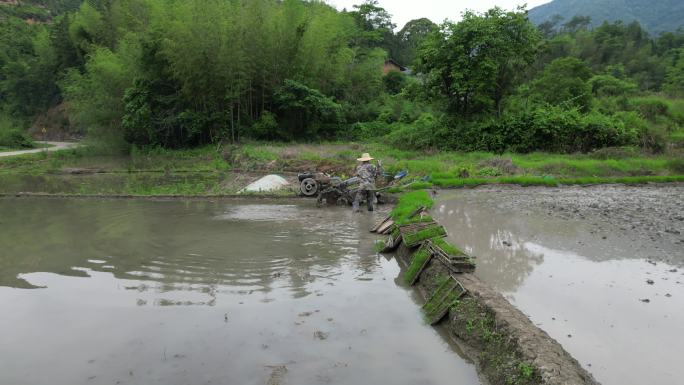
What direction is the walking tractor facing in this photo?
to the viewer's left

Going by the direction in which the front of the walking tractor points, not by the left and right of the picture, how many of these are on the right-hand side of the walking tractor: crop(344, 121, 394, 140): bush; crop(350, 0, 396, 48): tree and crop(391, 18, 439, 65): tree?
3

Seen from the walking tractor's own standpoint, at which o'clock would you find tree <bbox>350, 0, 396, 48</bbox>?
The tree is roughly at 3 o'clock from the walking tractor.

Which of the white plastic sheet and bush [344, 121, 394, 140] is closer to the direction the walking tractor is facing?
the white plastic sheet

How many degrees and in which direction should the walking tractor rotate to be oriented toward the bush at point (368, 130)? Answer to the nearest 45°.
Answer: approximately 90° to its right

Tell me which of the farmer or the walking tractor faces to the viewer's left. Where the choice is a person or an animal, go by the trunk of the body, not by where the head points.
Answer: the walking tractor

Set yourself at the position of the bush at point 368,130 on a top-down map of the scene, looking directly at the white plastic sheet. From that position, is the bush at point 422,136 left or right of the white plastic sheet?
left

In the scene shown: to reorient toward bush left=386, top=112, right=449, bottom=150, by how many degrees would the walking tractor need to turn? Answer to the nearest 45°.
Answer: approximately 90° to its right

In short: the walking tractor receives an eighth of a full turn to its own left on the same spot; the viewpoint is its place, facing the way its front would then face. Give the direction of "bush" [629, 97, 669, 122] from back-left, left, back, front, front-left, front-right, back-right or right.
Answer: back

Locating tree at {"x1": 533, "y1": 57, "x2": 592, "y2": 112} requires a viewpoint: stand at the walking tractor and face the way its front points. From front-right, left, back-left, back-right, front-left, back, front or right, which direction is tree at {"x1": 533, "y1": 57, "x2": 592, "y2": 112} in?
back-right
